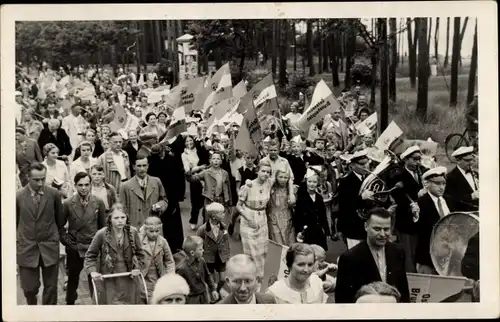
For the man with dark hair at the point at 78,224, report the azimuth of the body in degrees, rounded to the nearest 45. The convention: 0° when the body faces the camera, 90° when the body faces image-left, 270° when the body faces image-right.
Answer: approximately 0°

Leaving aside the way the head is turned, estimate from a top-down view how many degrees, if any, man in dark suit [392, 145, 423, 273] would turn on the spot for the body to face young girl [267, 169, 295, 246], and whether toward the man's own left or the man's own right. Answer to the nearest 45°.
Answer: approximately 135° to the man's own right

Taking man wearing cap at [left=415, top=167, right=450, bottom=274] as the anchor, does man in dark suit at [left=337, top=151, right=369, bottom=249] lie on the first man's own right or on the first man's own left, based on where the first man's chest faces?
on the first man's own right

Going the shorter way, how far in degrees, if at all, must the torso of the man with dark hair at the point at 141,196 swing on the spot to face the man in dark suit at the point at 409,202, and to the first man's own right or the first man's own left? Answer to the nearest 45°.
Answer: approximately 90° to the first man's own left

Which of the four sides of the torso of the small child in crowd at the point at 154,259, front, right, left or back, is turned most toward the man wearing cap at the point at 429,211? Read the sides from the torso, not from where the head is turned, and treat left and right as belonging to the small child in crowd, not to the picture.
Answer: left

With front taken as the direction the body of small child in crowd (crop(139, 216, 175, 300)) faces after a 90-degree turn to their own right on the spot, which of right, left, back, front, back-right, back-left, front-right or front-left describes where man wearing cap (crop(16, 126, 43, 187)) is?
front

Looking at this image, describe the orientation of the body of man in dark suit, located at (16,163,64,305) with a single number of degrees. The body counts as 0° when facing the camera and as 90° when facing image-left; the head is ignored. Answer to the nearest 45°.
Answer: approximately 0°
